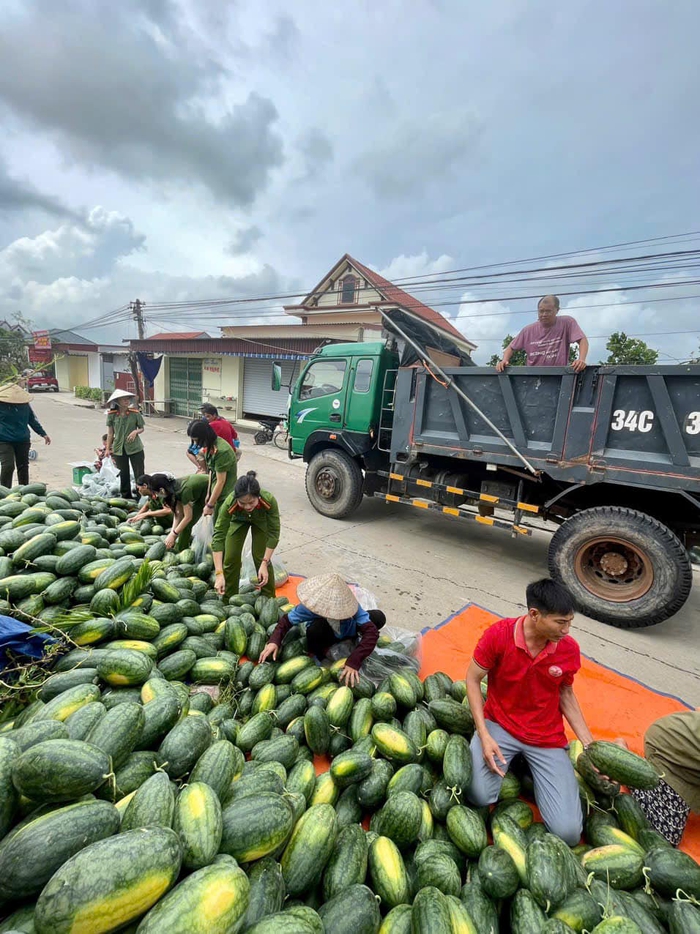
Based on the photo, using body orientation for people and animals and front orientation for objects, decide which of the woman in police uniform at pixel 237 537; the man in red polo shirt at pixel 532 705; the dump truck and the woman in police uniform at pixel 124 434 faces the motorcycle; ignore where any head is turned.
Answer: the dump truck

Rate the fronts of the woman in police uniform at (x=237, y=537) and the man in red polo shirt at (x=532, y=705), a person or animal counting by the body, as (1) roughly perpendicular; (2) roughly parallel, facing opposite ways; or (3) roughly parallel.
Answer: roughly parallel

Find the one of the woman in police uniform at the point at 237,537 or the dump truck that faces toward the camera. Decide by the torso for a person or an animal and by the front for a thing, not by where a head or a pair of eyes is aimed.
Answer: the woman in police uniform

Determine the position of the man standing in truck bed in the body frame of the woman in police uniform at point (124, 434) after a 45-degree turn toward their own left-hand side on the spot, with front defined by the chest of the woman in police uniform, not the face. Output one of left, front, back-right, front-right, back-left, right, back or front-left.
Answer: front

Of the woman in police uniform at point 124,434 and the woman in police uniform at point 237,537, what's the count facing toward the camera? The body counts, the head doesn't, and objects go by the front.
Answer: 2

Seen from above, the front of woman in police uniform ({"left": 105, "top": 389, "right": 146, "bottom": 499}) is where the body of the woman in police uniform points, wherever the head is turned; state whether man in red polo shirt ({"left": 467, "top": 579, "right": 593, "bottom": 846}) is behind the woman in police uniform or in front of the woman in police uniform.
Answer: in front

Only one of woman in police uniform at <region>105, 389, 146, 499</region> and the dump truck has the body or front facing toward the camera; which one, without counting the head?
the woman in police uniform

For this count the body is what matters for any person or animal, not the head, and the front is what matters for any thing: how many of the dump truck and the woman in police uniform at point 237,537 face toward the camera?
1

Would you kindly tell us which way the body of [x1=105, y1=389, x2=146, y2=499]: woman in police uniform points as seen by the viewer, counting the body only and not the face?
toward the camera

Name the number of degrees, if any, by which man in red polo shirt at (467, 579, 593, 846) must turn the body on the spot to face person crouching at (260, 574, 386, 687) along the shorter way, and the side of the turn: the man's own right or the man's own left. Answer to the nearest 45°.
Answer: approximately 135° to the man's own right

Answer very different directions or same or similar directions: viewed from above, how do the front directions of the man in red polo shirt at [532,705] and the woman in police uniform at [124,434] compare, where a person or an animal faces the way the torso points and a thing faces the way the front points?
same or similar directions

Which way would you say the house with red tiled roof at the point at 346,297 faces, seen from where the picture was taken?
facing the viewer and to the left of the viewer

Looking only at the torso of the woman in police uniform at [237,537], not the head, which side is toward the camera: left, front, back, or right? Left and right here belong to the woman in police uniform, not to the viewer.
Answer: front

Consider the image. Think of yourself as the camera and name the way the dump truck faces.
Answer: facing away from the viewer and to the left of the viewer

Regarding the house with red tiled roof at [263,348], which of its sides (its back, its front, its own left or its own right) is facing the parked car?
right

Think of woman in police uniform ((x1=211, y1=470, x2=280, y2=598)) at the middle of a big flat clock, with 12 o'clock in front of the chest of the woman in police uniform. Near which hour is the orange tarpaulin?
The orange tarpaulin is roughly at 10 o'clock from the woman in police uniform.

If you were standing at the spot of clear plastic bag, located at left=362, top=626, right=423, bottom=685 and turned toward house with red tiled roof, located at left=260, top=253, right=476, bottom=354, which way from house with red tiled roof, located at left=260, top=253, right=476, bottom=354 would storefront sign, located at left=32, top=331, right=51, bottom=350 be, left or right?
left
